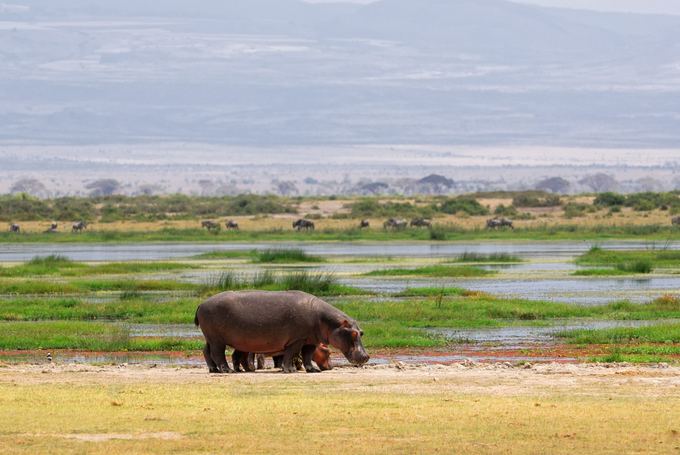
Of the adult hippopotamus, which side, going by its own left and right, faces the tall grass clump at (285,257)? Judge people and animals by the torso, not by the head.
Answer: left

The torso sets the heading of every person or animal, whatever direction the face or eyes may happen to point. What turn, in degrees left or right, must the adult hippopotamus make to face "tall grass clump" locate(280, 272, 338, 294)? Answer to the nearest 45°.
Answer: approximately 90° to its left

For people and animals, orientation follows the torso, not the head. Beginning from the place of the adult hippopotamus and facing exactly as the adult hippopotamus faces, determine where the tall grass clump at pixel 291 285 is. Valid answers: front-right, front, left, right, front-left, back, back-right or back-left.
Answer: left

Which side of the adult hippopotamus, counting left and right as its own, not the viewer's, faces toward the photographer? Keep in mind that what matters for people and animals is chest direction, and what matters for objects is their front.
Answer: right

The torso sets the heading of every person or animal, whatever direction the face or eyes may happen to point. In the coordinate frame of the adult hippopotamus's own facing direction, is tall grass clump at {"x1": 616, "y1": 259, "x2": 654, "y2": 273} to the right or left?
on its left
